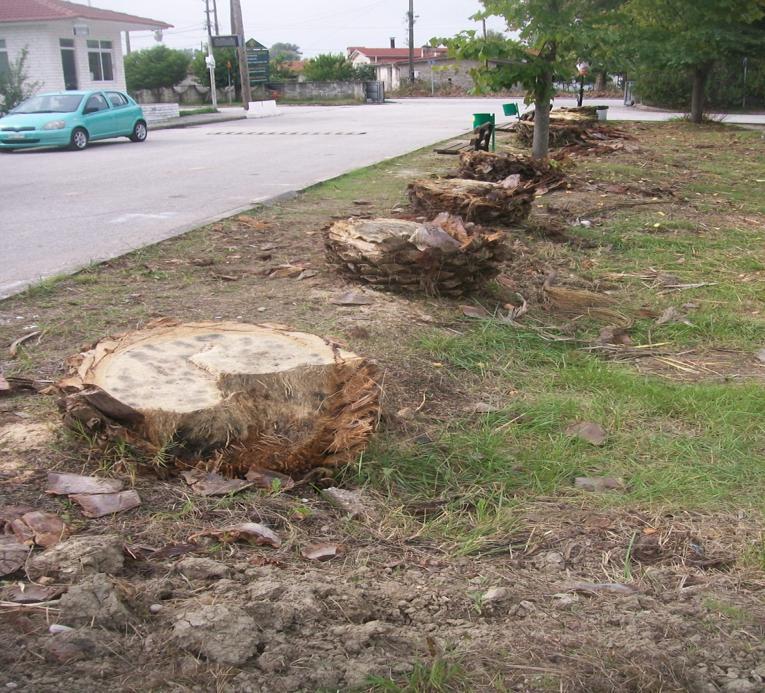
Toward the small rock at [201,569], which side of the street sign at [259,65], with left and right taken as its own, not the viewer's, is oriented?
front

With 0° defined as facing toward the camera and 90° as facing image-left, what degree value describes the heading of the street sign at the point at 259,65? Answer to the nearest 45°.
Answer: approximately 0°

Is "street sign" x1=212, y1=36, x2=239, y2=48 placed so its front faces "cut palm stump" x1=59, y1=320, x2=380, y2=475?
yes

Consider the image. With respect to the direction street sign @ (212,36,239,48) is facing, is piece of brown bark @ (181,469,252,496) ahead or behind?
ahead

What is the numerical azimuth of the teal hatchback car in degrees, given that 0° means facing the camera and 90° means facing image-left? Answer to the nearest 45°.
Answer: approximately 45°

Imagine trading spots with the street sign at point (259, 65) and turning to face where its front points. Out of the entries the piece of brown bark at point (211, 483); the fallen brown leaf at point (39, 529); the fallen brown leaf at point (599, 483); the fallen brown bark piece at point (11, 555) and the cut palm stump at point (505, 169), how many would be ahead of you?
5

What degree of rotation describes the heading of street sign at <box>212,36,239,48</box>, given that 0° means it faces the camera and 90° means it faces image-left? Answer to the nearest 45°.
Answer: approximately 0°

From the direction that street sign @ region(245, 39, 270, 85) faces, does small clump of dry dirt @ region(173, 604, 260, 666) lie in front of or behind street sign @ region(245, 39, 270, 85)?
in front

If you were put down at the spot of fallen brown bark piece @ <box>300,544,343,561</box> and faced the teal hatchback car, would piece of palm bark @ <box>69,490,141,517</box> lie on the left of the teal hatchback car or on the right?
left

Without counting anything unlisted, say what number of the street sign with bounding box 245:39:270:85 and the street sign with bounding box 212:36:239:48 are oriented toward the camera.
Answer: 2
